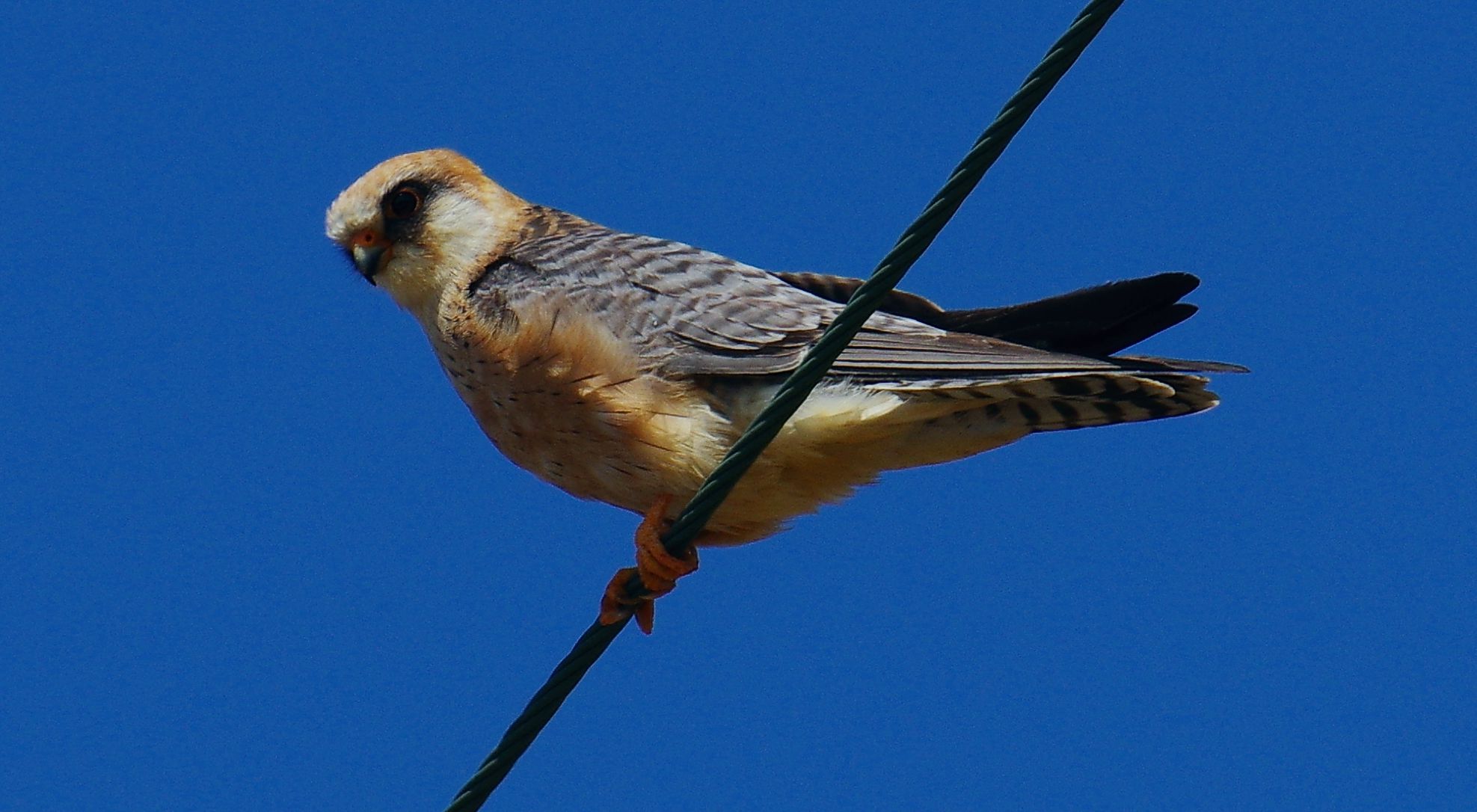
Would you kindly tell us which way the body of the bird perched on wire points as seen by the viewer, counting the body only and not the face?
to the viewer's left
